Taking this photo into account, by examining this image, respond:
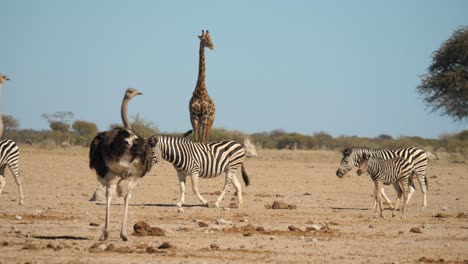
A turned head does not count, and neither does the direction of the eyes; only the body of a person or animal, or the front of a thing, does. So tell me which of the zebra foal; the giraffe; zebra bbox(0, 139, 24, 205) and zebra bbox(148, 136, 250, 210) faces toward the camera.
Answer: the giraffe

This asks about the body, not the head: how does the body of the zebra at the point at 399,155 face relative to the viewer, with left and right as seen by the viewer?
facing to the left of the viewer

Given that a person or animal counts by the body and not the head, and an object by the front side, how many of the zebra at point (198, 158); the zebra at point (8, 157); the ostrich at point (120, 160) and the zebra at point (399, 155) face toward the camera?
1

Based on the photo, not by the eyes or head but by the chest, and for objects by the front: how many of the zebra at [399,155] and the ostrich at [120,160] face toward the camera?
1

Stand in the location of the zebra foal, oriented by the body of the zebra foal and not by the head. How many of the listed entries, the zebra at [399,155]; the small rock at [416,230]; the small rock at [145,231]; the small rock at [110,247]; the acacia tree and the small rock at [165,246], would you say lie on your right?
2

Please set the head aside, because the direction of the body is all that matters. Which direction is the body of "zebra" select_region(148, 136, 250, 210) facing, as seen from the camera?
to the viewer's left

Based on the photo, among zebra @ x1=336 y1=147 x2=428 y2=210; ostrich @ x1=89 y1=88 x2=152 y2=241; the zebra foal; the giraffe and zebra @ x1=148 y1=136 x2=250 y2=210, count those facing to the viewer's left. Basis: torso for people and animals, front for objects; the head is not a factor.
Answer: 3

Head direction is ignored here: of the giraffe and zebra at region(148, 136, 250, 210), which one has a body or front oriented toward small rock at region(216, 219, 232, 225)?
the giraffe

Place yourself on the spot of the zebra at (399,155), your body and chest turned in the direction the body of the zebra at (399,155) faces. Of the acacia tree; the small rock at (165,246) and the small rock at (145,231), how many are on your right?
1

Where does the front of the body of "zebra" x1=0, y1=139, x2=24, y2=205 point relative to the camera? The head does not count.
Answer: to the viewer's left

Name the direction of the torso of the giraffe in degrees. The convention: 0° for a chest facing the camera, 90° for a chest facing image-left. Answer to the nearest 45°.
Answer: approximately 0°

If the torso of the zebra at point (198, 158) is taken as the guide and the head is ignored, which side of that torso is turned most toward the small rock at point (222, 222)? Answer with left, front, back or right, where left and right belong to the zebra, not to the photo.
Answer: left

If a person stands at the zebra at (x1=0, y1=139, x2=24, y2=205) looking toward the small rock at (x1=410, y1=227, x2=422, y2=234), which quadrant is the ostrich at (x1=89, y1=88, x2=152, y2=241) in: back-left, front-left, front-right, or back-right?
front-right

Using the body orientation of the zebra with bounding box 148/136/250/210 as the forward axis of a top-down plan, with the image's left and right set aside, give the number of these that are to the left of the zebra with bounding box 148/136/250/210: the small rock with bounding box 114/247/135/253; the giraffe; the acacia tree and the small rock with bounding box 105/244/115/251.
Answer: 2

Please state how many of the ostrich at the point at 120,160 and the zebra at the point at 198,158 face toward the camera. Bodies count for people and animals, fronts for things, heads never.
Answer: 1

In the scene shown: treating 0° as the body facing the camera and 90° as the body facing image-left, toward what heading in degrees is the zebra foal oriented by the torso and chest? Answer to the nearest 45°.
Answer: approximately 90°
